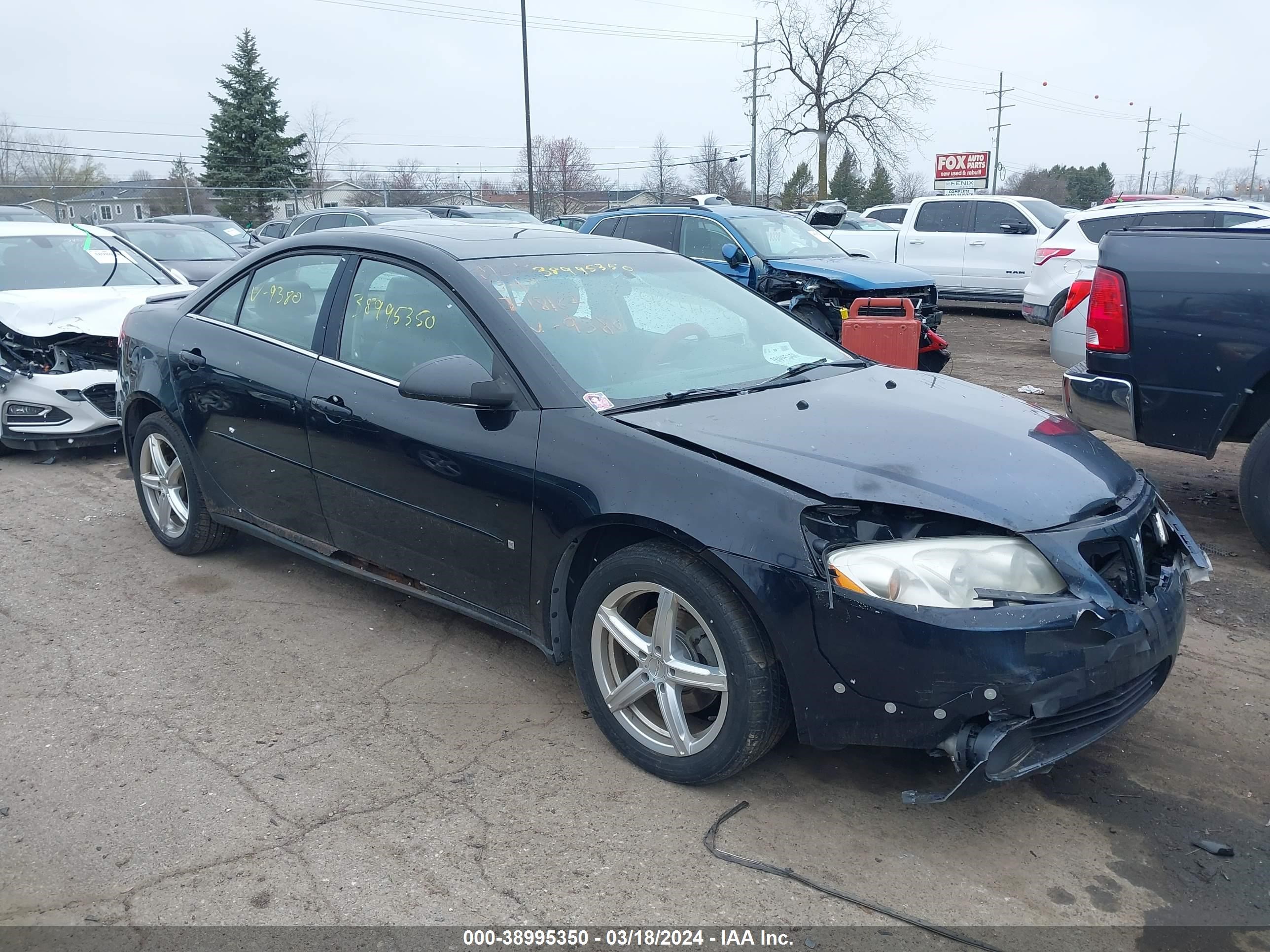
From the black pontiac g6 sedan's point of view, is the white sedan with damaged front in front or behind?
behind

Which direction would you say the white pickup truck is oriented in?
to the viewer's right

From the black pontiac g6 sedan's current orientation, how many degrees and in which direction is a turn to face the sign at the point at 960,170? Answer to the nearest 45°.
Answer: approximately 135° to its left

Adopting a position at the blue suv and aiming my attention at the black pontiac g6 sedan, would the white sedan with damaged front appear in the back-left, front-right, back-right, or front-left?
front-right

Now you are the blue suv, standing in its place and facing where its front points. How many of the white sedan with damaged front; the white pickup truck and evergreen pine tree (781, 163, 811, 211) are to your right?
1

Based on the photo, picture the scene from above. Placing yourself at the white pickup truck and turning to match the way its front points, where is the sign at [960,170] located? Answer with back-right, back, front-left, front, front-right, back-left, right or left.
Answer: left

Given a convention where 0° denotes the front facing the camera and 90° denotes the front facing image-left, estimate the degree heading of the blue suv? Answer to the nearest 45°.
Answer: approximately 315°

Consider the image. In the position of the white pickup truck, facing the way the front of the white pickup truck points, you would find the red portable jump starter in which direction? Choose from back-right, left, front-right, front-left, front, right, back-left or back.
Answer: right

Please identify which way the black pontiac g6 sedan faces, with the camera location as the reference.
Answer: facing the viewer and to the right of the viewer

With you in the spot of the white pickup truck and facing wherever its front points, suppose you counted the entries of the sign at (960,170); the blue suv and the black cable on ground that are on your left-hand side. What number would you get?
1

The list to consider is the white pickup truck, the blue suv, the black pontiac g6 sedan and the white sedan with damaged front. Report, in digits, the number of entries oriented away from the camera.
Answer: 0
